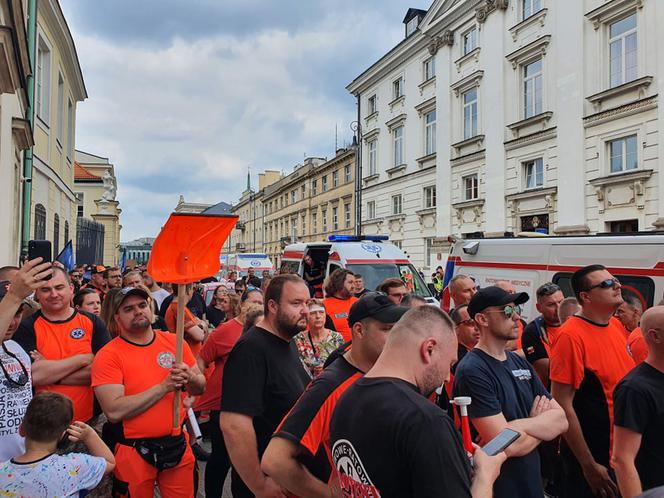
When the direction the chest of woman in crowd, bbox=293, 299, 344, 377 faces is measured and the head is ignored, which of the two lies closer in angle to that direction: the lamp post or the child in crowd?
the child in crowd

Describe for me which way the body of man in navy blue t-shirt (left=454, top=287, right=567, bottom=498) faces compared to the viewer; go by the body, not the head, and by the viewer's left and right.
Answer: facing the viewer and to the right of the viewer

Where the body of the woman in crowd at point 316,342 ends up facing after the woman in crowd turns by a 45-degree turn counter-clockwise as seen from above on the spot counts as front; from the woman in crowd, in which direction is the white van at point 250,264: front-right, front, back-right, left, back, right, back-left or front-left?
back-left

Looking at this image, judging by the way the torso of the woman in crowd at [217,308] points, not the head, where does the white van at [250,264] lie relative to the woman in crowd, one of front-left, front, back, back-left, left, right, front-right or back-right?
back-left

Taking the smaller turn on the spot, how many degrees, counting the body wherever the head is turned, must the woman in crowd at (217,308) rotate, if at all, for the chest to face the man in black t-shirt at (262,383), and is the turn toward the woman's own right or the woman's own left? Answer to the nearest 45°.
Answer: approximately 45° to the woman's own right

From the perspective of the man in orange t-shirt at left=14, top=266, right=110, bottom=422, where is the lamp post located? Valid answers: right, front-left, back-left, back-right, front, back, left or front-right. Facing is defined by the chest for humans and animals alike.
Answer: back-left

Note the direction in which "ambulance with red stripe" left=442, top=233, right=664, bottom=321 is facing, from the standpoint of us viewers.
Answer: facing to the right of the viewer

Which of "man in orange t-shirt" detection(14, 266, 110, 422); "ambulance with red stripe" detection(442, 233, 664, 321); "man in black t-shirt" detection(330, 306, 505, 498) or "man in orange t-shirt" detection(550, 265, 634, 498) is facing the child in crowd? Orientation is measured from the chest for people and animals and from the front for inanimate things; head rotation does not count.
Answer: "man in orange t-shirt" detection(14, 266, 110, 422)

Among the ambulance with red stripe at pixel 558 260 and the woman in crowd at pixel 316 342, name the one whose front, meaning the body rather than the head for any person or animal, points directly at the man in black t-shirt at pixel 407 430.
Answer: the woman in crowd

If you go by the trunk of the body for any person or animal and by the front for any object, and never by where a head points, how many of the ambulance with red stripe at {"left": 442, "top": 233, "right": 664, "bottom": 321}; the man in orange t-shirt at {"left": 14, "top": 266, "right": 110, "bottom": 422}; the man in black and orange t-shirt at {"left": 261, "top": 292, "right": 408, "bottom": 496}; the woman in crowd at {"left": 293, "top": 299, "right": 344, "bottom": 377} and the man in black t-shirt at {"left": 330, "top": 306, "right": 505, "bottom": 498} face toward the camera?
2
